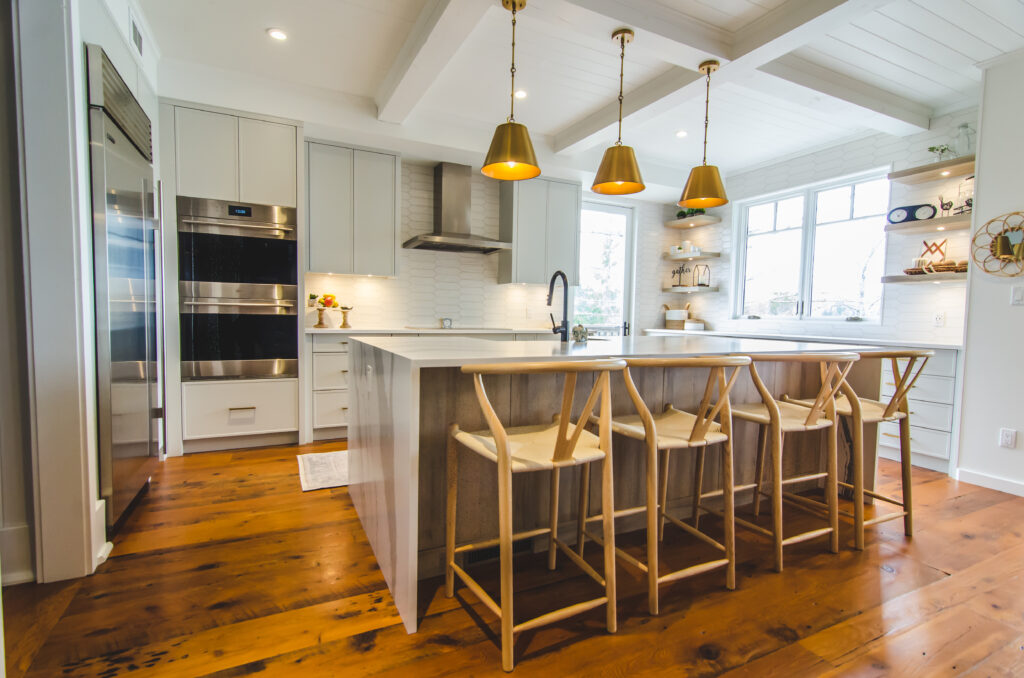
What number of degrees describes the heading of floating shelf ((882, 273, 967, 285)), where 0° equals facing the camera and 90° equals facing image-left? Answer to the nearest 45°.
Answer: approximately 45°

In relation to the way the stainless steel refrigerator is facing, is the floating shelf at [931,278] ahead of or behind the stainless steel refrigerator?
ahead

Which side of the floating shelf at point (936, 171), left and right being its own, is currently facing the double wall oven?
front

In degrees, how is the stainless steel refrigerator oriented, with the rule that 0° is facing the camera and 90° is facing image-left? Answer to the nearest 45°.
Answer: approximately 270°

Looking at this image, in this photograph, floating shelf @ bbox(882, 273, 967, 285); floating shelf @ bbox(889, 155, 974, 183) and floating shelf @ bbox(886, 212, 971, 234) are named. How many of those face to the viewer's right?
0

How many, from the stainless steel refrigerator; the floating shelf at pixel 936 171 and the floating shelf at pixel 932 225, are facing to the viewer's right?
1

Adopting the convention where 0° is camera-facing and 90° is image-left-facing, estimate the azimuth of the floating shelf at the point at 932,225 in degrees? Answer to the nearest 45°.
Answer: approximately 45°

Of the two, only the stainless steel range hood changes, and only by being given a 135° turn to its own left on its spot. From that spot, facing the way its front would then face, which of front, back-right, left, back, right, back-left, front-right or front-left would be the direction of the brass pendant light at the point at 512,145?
back

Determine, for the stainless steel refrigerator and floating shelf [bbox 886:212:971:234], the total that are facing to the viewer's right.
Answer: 1

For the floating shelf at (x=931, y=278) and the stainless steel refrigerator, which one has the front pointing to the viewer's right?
the stainless steel refrigerator

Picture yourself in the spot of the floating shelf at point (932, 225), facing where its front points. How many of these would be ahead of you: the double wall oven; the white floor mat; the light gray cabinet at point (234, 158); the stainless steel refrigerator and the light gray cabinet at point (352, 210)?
5

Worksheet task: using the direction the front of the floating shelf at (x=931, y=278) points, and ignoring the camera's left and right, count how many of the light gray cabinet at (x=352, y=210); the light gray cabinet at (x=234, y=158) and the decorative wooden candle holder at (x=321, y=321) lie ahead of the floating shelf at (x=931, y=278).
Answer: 3

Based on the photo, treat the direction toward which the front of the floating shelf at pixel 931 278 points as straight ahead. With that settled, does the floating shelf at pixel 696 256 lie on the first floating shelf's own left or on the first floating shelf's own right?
on the first floating shelf's own right

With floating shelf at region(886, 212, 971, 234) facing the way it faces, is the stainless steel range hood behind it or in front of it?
in front

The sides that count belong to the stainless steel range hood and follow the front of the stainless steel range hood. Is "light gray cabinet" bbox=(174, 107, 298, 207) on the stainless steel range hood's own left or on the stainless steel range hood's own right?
on the stainless steel range hood's own right

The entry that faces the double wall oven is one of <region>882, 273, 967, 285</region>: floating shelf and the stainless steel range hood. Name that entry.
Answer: the floating shelf
